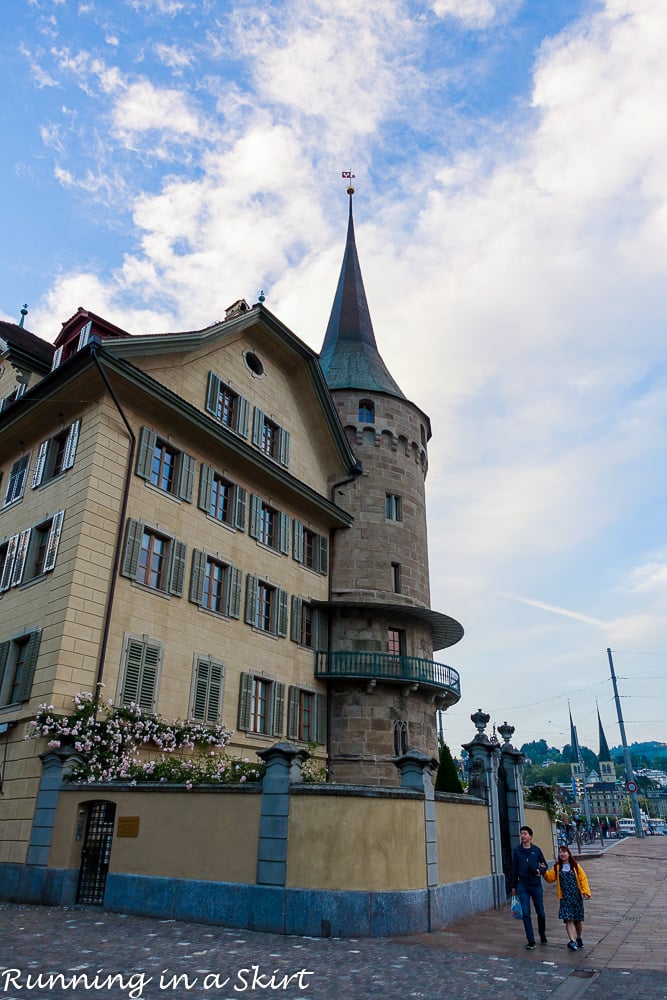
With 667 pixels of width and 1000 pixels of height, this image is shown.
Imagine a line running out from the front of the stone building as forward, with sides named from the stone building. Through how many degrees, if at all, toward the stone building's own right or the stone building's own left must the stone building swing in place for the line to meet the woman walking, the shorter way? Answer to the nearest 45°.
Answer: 0° — it already faces them

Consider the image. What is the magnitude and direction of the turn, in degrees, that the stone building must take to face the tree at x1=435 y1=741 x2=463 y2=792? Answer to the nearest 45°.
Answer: approximately 90° to its left

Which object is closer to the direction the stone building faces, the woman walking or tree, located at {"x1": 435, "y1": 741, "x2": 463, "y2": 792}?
the woman walking

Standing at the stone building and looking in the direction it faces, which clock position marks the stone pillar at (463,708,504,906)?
The stone pillar is roughly at 11 o'clock from the stone building.
